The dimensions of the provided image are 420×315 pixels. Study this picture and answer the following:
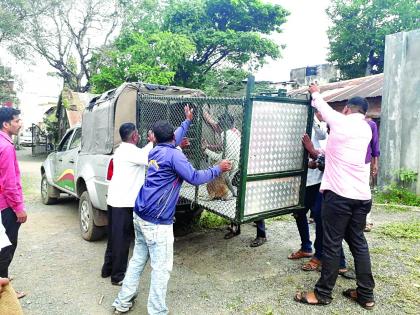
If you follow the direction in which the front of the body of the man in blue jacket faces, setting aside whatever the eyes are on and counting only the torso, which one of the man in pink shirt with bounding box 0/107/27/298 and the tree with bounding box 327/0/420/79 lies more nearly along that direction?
the tree

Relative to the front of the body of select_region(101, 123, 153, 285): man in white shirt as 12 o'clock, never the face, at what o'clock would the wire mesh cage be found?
The wire mesh cage is roughly at 2 o'clock from the man in white shirt.

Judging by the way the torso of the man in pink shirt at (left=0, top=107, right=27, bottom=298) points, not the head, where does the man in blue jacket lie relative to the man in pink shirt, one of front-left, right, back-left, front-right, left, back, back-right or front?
front-right

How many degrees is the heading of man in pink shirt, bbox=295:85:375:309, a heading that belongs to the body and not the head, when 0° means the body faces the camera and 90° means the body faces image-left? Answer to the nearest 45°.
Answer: approximately 135°

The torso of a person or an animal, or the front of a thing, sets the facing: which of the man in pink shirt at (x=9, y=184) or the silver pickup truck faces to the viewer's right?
the man in pink shirt

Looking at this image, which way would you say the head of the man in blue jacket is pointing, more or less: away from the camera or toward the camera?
away from the camera

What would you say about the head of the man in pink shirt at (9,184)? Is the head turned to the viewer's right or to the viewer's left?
to the viewer's right

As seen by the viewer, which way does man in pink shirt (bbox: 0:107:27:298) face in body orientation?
to the viewer's right

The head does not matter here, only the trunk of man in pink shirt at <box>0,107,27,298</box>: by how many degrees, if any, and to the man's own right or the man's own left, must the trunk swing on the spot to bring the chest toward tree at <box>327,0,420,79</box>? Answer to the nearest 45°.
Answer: approximately 45° to the man's own left

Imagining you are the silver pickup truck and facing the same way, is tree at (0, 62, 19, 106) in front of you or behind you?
in front

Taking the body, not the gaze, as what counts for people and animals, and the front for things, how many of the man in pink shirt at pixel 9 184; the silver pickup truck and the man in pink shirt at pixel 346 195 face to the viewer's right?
1

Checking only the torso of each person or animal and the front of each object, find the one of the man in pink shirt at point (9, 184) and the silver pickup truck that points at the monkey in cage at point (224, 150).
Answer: the man in pink shirt

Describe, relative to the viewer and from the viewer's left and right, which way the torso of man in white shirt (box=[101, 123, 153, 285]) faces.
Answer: facing away from the viewer and to the right of the viewer
